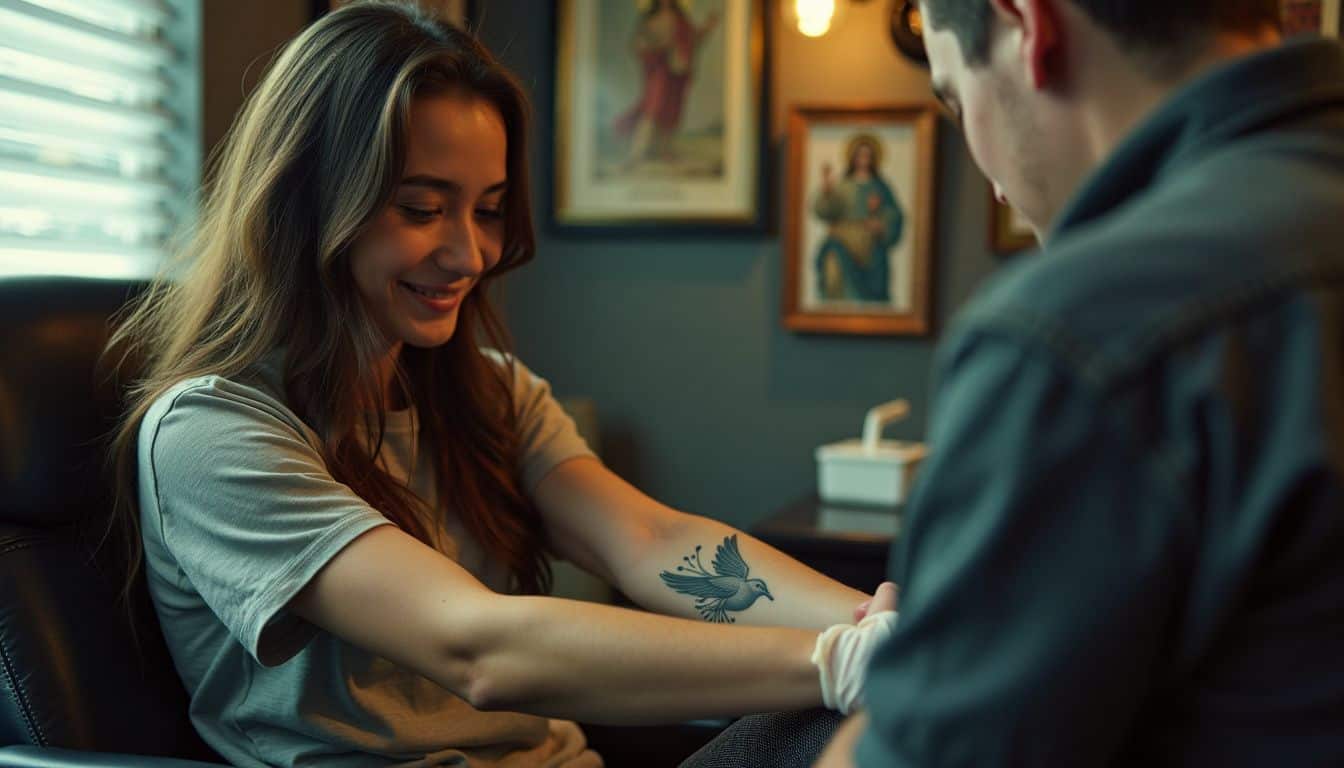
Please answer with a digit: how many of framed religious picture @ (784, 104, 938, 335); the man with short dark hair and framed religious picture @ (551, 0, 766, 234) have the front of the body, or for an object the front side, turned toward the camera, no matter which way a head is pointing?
2

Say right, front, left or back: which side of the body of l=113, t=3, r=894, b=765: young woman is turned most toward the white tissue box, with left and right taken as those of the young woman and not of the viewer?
left

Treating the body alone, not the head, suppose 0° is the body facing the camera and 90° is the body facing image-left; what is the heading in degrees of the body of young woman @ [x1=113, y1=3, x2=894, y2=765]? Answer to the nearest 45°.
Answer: approximately 315°

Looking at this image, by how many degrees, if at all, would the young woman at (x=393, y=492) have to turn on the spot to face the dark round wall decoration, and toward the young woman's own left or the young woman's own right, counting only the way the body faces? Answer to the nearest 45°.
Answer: approximately 90° to the young woman's own left

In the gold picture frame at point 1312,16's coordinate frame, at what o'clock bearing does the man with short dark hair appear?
The man with short dark hair is roughly at 12 o'clock from the gold picture frame.

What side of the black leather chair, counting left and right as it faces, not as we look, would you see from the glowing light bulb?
left

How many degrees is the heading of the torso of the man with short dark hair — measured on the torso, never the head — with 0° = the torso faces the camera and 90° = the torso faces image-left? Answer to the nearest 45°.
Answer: approximately 135°

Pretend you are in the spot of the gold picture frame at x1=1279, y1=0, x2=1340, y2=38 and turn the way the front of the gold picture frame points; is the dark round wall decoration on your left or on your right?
on your right

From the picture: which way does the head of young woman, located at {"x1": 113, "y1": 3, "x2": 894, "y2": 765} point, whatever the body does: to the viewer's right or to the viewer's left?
to the viewer's right

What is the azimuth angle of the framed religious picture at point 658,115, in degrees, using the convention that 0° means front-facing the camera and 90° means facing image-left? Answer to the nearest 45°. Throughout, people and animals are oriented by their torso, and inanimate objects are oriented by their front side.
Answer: approximately 0°

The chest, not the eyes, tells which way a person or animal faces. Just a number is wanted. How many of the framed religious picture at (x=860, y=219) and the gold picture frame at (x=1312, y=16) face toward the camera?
2

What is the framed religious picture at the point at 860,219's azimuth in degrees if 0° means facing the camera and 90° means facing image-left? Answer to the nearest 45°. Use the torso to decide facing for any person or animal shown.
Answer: approximately 0°
